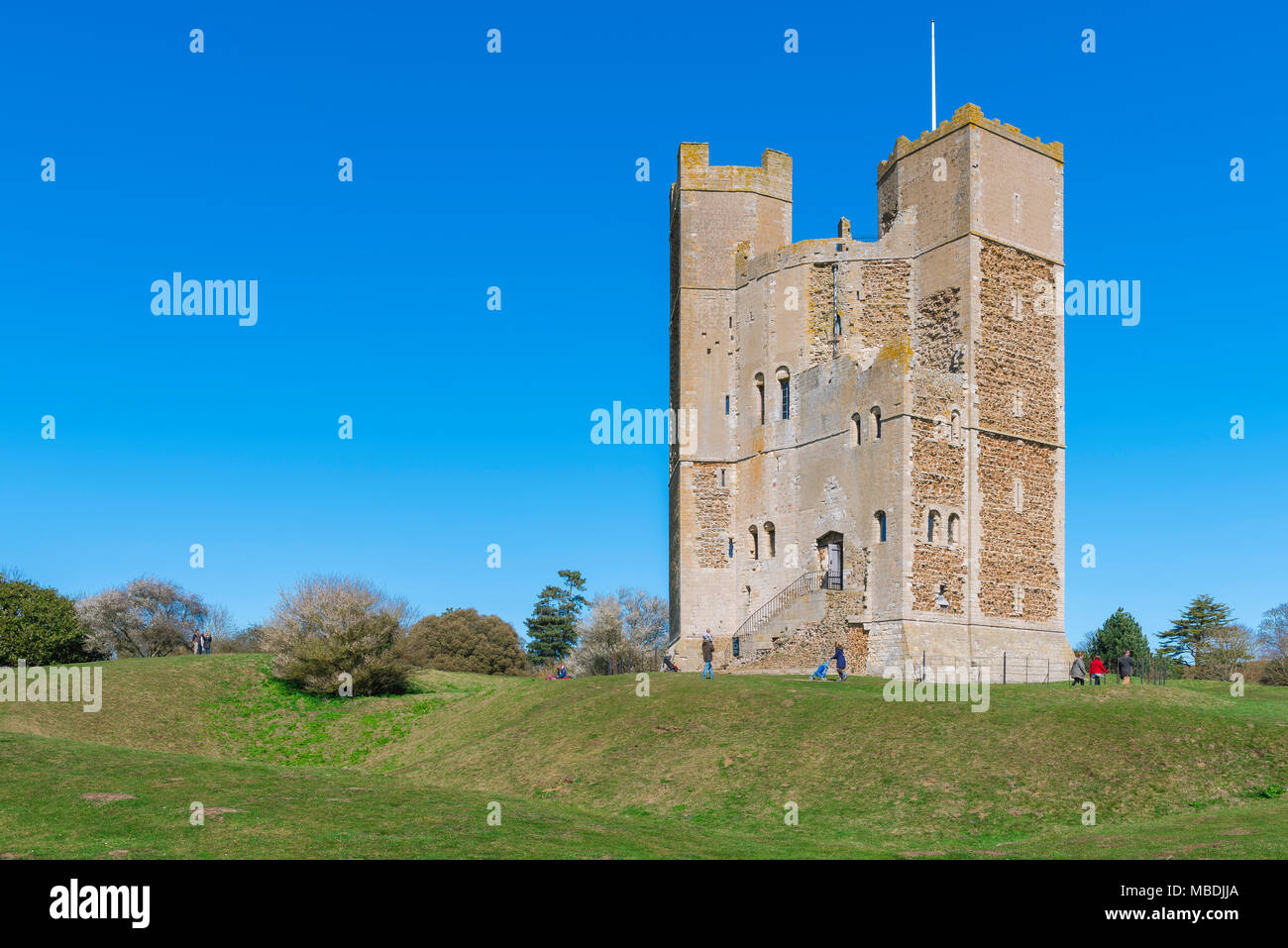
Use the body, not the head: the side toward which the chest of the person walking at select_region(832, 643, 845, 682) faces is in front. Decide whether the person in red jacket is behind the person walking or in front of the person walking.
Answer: behind

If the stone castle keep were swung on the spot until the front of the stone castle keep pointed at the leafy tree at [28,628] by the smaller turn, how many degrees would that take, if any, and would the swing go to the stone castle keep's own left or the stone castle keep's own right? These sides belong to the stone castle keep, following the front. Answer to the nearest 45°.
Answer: approximately 45° to the stone castle keep's own right

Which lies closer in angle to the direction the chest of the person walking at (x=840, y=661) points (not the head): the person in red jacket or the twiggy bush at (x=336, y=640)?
the twiggy bush

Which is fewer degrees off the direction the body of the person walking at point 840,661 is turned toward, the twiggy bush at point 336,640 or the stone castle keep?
the twiggy bush

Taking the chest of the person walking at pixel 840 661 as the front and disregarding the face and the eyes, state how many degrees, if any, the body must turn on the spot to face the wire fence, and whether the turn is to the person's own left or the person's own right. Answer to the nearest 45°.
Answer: approximately 135° to the person's own right

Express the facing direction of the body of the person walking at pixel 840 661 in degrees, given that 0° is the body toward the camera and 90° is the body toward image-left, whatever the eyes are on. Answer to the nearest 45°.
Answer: approximately 90°

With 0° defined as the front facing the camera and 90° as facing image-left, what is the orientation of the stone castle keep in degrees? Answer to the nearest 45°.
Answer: approximately 45°
